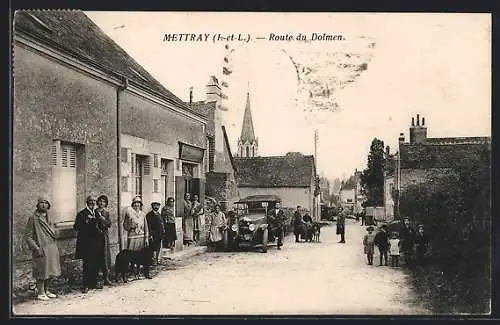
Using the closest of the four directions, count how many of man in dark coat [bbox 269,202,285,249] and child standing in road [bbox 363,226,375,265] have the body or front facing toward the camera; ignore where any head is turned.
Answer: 2

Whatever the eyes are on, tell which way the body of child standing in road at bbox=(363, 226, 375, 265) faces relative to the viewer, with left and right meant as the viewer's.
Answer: facing the viewer

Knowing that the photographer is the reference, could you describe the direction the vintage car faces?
facing the viewer and to the left of the viewer

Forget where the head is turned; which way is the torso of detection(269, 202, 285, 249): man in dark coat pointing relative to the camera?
toward the camera

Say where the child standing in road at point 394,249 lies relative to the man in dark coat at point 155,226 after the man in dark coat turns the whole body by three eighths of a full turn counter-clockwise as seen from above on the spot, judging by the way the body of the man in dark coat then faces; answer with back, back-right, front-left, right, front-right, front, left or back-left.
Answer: front-right

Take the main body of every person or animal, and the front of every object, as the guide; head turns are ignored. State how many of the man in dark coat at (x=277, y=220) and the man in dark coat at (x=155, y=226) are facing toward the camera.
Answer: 2

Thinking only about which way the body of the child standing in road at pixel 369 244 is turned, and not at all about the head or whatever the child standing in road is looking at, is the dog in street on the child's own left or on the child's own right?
on the child's own right

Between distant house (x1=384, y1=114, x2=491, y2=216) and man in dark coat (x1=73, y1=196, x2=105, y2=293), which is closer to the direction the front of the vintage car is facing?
the man in dark coat

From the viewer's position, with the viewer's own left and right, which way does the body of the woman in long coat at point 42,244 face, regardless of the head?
facing the viewer and to the right of the viewer
